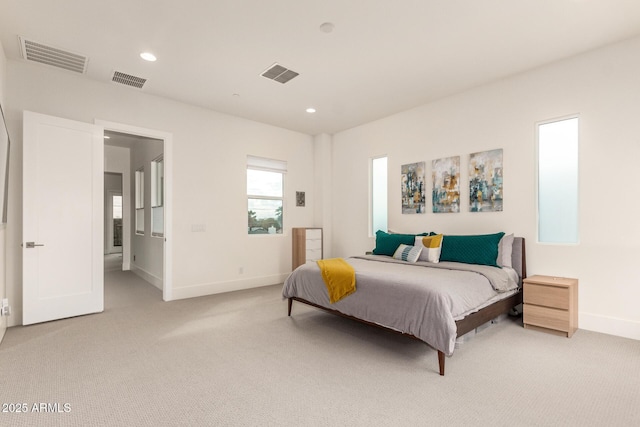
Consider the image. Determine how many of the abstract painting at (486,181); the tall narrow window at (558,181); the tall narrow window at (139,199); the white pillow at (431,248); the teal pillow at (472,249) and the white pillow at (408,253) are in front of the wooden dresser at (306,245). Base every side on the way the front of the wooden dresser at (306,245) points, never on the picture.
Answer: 5

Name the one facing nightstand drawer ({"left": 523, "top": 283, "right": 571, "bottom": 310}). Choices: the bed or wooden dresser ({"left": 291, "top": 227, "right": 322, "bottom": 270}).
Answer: the wooden dresser

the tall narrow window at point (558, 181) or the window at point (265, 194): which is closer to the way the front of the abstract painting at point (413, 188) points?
the window

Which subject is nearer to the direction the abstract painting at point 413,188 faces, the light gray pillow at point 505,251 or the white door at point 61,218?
the white door

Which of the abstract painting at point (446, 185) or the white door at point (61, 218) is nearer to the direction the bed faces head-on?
the white door

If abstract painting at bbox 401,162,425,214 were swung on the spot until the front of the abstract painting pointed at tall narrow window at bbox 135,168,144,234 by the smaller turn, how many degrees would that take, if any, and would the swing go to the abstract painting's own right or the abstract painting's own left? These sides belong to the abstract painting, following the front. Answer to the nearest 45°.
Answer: approximately 45° to the abstract painting's own right

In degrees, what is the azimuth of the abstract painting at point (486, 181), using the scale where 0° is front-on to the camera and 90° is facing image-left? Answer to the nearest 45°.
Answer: approximately 45°
